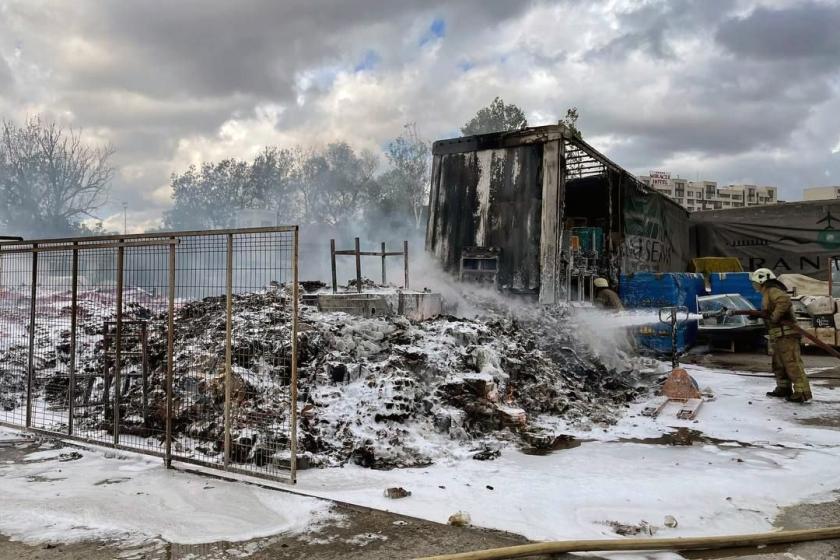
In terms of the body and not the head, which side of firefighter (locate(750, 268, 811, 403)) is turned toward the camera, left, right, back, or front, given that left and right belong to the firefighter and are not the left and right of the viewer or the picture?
left

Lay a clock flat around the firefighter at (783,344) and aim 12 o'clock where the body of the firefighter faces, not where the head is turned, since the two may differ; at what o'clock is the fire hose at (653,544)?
The fire hose is roughly at 9 o'clock from the firefighter.

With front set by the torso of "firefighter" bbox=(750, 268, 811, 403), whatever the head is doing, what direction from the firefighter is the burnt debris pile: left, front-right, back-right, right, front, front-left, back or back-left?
front-left

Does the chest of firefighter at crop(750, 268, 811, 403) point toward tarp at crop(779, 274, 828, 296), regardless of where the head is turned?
no

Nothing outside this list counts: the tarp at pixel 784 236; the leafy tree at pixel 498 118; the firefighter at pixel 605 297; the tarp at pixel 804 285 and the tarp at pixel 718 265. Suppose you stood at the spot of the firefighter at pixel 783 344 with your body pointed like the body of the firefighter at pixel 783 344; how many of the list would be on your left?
0

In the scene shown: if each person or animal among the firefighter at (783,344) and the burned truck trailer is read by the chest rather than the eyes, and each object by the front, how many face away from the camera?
0

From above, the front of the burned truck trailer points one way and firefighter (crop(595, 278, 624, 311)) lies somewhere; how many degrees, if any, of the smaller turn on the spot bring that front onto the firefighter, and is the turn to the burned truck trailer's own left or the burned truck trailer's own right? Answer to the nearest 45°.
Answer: approximately 45° to the burned truck trailer's own left

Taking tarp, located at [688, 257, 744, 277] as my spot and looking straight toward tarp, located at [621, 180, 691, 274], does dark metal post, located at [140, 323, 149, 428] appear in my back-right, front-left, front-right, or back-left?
front-left

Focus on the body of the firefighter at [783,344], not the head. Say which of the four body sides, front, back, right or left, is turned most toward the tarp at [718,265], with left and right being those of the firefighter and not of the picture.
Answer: right

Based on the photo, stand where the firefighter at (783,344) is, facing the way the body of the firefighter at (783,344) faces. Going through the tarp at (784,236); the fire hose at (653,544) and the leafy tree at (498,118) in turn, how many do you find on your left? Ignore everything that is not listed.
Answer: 1
